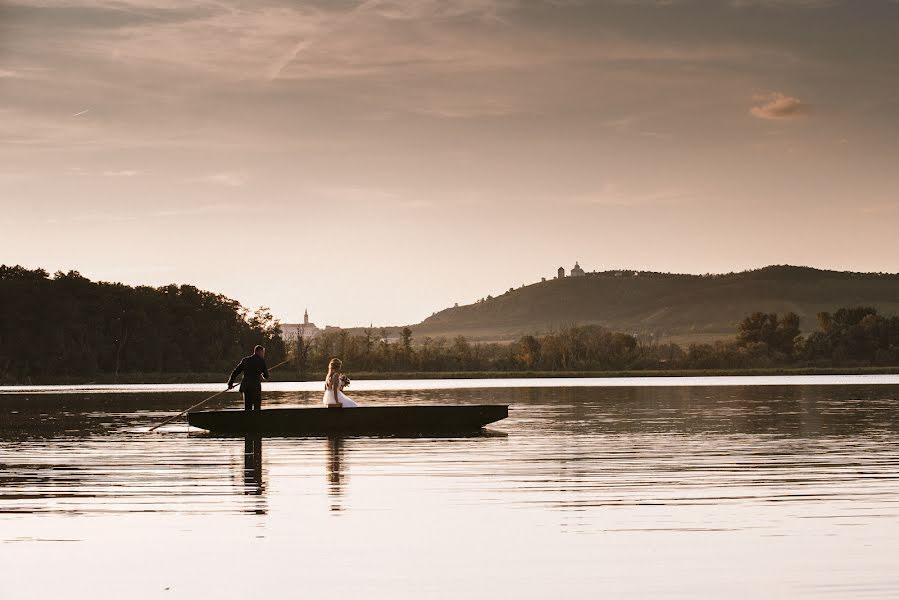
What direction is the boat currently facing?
to the viewer's right
